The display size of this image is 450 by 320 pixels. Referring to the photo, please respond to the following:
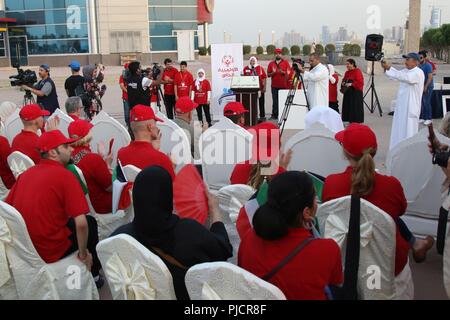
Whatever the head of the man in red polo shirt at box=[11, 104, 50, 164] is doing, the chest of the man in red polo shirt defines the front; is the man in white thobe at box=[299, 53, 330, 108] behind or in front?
in front

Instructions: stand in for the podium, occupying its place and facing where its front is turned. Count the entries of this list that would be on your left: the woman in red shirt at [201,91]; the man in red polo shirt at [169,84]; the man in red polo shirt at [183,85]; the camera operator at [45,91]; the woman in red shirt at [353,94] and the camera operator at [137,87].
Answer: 1

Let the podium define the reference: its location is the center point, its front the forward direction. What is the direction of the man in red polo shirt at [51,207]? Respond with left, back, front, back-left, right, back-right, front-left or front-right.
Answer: front

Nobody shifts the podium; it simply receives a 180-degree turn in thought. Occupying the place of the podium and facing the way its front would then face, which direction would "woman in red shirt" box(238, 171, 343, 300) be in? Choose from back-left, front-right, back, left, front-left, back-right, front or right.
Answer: back

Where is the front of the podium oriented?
toward the camera

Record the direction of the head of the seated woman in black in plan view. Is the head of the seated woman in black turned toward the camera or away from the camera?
away from the camera

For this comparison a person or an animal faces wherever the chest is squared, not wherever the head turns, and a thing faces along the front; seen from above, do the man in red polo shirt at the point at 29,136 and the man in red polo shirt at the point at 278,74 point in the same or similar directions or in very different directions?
very different directions

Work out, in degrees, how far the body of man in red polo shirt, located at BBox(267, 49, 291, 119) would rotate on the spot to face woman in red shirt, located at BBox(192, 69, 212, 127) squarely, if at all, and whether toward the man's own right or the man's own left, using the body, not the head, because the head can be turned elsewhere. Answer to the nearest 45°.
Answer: approximately 45° to the man's own right

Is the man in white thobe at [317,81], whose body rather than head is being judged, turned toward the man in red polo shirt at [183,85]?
no

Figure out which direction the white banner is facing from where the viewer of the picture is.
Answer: facing the viewer

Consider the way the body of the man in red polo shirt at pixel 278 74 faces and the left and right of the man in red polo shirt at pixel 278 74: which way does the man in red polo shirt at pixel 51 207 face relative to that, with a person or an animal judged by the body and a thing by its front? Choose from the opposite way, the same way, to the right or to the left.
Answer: the opposite way

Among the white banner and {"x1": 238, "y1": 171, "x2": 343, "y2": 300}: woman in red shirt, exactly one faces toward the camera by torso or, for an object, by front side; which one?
the white banner

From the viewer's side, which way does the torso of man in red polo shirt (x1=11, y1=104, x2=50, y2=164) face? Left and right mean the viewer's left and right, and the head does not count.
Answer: facing away from the viewer and to the right of the viewer

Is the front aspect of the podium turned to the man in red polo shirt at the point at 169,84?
no

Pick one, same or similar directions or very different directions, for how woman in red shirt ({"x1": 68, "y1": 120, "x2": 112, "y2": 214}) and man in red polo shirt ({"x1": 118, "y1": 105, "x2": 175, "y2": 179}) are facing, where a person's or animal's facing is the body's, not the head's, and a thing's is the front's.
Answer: same or similar directions

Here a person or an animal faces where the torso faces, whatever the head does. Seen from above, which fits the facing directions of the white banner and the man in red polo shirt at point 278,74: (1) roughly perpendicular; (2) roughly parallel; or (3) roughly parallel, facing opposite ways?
roughly parallel

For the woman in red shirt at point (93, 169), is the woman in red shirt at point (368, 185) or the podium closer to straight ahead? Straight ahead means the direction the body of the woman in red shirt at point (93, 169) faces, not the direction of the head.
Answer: the podium

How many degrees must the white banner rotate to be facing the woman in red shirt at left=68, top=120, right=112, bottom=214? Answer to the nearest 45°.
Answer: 0° — it already faces them

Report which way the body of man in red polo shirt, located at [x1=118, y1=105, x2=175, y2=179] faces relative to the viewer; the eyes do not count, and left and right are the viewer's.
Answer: facing away from the viewer and to the right of the viewer

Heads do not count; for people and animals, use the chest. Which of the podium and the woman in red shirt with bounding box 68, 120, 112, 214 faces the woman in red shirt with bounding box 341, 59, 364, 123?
the woman in red shirt with bounding box 68, 120, 112, 214

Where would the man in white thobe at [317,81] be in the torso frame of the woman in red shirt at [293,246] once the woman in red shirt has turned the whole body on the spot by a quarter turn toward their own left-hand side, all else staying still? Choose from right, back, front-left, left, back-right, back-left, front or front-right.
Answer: front-right
